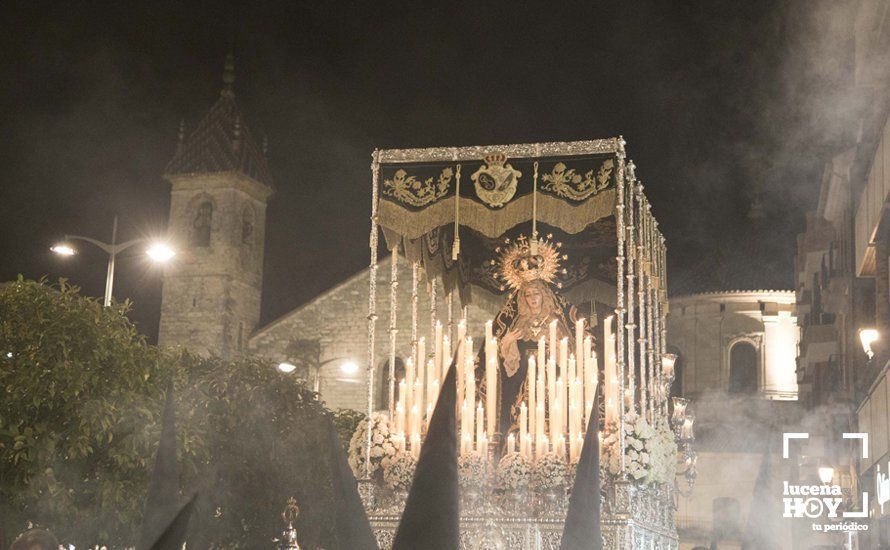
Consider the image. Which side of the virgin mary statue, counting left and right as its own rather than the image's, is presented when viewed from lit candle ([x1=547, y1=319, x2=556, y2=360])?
front

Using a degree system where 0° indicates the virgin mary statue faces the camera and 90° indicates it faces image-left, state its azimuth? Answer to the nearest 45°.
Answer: approximately 0°

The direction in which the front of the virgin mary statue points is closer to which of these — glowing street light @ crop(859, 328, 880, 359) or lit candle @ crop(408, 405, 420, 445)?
the lit candle

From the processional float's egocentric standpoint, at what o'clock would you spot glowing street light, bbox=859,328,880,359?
The glowing street light is roughly at 8 o'clock from the processional float.

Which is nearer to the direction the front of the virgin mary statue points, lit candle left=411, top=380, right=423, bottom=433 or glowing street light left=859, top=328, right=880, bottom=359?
the lit candle

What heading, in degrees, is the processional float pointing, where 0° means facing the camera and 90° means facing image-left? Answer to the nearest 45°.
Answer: approximately 0°
